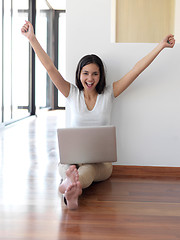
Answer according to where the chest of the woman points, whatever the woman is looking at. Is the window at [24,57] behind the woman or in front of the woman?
behind

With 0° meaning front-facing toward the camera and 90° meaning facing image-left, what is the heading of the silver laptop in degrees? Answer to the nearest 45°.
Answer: approximately 180°

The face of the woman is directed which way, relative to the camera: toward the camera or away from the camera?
toward the camera

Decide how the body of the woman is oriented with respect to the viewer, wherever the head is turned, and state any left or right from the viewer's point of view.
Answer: facing the viewer
